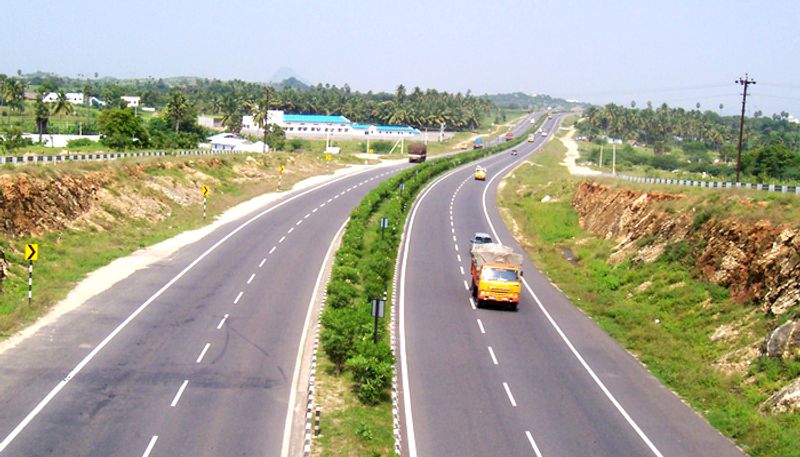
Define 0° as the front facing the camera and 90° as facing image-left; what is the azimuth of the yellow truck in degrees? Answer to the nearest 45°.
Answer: approximately 0°
